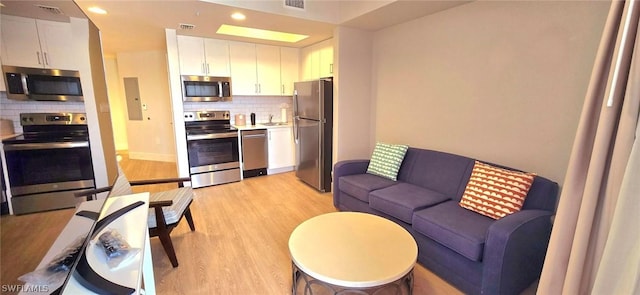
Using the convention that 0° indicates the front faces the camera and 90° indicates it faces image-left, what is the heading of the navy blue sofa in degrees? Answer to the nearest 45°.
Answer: approximately 45°

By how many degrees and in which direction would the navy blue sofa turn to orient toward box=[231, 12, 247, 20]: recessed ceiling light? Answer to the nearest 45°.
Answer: approximately 45° to its right

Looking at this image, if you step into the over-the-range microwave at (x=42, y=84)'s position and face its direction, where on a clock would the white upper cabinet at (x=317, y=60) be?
The white upper cabinet is roughly at 8 o'clock from the over-the-range microwave.

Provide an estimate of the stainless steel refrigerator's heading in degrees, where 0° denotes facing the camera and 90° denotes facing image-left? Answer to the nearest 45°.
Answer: approximately 45°

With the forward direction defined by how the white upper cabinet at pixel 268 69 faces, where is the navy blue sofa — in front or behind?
in front

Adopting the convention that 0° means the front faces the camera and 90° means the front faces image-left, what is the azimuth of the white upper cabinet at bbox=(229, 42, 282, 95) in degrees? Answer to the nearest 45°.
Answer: approximately 0°

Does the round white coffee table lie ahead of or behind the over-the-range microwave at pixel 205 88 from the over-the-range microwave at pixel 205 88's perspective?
ahead

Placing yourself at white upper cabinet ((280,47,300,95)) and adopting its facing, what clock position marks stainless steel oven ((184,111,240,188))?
The stainless steel oven is roughly at 2 o'clock from the white upper cabinet.
